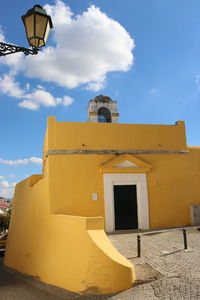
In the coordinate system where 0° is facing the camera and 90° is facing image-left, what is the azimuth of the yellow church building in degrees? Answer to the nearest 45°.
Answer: approximately 0°

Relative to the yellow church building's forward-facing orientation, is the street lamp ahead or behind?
ahead
